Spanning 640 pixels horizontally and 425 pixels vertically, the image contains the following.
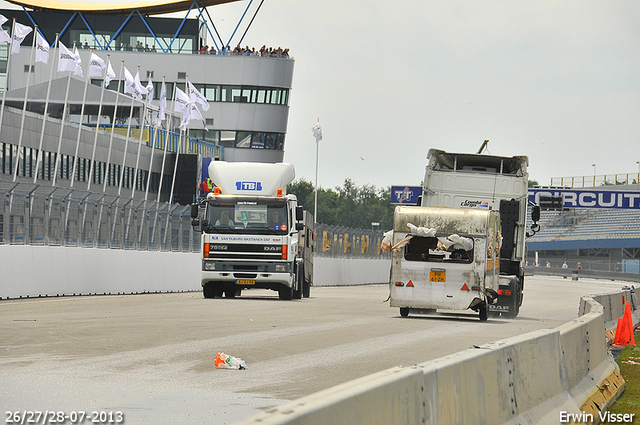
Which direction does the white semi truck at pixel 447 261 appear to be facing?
away from the camera

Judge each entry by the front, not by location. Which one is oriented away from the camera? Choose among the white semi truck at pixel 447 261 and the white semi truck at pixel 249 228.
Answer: the white semi truck at pixel 447 261

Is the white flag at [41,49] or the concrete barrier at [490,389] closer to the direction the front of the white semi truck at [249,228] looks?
the concrete barrier

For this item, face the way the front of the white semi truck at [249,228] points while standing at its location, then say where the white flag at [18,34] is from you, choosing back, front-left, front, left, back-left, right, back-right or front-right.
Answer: back-right

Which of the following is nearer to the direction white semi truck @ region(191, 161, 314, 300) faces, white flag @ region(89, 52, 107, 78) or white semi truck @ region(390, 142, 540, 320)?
the white semi truck

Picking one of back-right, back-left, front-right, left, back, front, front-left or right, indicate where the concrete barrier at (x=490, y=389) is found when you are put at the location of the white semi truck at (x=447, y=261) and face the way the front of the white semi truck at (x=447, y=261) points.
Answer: back

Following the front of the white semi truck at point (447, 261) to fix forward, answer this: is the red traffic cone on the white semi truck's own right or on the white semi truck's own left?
on the white semi truck's own right

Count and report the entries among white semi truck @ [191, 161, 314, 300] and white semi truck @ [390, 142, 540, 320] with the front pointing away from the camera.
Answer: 1

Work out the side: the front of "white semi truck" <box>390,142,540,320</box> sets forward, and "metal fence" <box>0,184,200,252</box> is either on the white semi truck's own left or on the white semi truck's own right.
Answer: on the white semi truck's own left

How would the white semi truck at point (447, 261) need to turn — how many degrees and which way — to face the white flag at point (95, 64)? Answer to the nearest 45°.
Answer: approximately 45° to its left

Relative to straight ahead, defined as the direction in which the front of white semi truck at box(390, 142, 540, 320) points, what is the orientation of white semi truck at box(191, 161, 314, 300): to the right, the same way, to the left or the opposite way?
the opposite way

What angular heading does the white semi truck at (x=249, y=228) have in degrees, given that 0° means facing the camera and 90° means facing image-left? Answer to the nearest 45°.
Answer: approximately 0°
